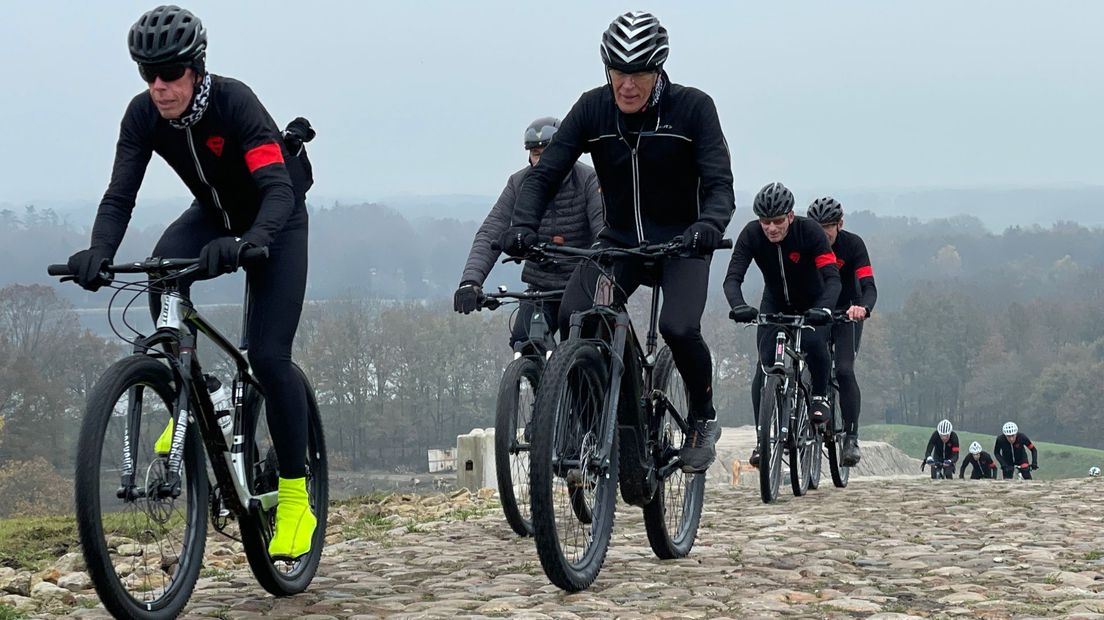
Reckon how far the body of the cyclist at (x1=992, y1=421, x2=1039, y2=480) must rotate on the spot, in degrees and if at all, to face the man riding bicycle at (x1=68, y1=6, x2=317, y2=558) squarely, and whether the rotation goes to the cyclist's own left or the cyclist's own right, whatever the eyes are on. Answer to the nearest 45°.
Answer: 0° — they already face them

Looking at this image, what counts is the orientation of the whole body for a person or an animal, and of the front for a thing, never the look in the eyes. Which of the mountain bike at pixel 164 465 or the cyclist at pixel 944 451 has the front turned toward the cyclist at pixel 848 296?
the cyclist at pixel 944 451

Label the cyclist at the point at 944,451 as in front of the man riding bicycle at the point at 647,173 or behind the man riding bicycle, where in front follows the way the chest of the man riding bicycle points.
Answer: behind

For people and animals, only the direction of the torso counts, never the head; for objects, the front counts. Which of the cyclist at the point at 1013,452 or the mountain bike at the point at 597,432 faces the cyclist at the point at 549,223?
the cyclist at the point at 1013,452

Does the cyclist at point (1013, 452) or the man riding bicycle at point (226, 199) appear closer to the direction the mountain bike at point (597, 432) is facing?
the man riding bicycle

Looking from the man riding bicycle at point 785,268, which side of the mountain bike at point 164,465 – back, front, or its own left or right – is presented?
back

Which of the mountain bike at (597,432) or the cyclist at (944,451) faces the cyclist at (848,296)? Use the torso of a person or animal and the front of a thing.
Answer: the cyclist at (944,451)

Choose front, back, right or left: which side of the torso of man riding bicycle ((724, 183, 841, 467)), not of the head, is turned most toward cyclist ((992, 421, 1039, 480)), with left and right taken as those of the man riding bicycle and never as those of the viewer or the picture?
back

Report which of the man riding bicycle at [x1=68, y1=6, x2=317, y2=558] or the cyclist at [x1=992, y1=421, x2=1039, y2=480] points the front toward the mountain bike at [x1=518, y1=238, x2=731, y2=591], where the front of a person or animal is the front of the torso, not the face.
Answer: the cyclist
